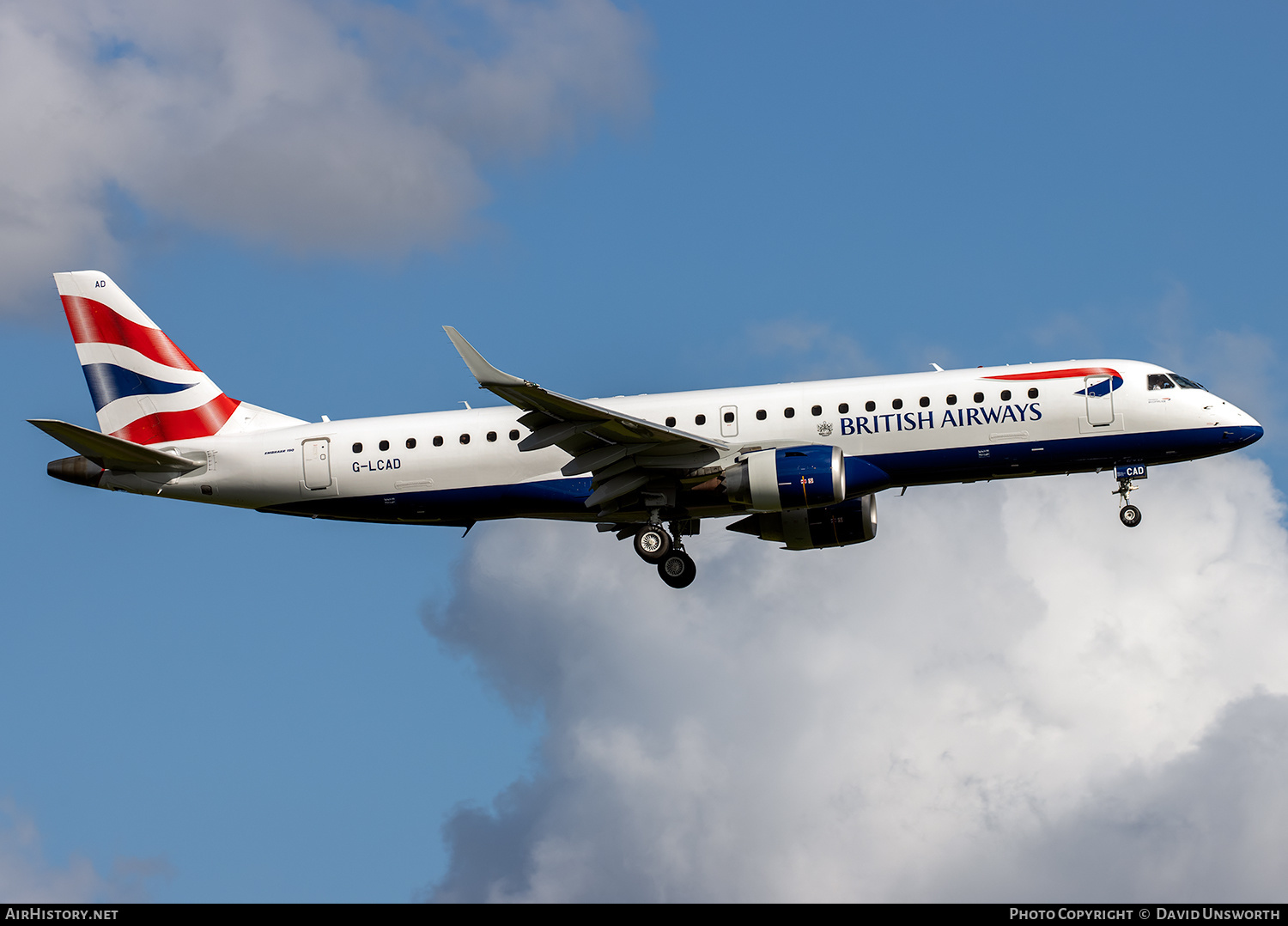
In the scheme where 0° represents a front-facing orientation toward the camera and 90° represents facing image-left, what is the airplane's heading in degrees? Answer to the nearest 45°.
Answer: approximately 270°
